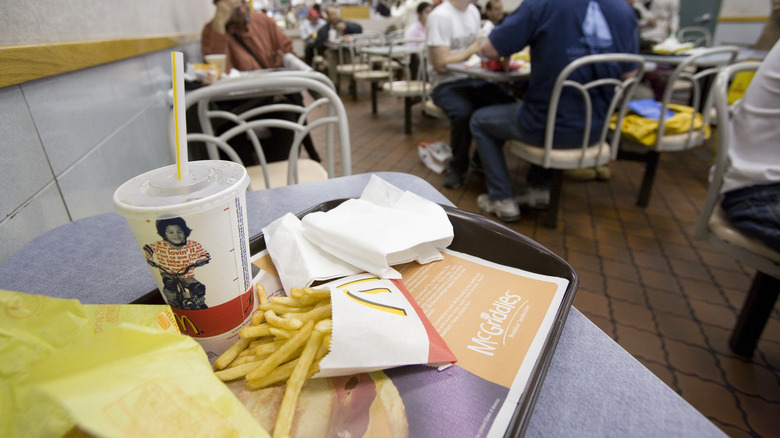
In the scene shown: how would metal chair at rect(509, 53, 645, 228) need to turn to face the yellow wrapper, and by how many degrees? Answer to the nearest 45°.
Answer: approximately 135° to its left

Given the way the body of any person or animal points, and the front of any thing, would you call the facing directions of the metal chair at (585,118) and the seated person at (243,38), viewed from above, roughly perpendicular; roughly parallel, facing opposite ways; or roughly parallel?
roughly parallel, facing opposite ways

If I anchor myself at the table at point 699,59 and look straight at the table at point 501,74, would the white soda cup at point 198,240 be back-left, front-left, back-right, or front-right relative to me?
front-left

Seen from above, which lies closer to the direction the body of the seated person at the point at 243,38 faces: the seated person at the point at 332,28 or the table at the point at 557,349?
the table

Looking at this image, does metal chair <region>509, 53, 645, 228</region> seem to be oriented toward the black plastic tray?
no

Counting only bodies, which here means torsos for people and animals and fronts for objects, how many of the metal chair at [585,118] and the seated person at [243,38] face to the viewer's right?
0

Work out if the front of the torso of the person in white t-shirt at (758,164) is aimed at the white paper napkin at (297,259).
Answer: no

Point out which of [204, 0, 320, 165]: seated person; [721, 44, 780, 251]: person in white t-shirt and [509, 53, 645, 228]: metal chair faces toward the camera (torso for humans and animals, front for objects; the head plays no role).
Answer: the seated person

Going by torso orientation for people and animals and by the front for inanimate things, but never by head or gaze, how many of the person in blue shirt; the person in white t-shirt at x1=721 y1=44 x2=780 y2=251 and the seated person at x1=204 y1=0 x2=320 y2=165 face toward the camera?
1

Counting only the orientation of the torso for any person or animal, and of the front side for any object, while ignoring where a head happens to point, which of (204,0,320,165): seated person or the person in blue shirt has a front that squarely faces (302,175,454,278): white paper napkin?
the seated person

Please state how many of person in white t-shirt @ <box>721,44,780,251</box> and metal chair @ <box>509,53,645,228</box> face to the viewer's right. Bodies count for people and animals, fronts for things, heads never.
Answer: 1

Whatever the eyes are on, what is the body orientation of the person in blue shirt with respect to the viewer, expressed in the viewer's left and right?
facing away from the viewer and to the left of the viewer

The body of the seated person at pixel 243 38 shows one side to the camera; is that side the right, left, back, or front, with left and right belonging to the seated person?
front

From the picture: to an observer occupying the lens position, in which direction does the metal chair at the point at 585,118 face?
facing away from the viewer and to the left of the viewer

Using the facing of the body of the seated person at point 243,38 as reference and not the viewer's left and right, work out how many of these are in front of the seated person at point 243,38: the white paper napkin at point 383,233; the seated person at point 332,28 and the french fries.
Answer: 2
